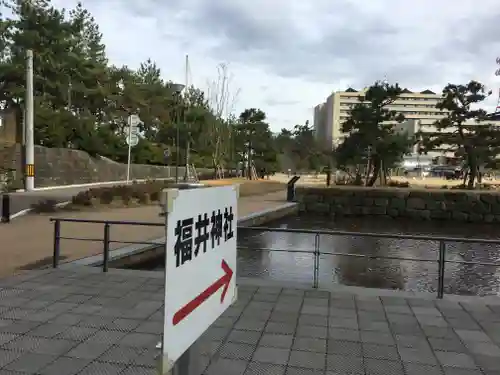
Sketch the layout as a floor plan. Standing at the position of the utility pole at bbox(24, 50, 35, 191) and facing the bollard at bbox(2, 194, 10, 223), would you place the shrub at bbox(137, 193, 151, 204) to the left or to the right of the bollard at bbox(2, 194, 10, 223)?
left

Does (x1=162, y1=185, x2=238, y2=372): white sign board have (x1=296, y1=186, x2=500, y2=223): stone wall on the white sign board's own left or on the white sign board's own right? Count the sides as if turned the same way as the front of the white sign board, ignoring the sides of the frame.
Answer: on the white sign board's own left

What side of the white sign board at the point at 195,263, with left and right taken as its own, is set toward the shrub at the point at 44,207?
back

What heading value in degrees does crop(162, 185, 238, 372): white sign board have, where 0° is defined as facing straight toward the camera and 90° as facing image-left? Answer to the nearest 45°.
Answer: approximately 315°

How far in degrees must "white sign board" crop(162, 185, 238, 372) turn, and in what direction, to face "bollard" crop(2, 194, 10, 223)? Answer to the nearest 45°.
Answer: approximately 180°

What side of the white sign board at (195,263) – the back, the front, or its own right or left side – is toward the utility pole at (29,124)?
back

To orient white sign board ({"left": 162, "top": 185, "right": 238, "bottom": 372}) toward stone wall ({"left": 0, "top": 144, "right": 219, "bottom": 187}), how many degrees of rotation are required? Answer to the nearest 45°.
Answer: approximately 135° to its left

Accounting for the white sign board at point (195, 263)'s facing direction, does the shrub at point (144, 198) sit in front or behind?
behind

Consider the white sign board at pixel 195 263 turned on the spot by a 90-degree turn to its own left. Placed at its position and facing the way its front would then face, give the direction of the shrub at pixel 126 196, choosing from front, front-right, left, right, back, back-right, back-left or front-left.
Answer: front-left

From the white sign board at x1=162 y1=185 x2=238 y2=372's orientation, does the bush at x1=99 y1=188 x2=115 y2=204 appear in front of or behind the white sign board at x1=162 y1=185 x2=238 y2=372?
behind
